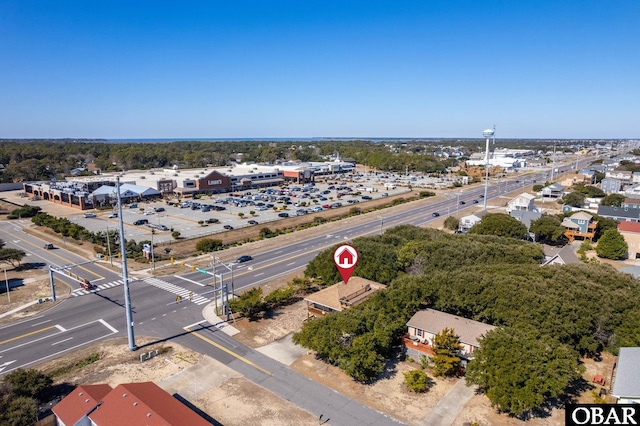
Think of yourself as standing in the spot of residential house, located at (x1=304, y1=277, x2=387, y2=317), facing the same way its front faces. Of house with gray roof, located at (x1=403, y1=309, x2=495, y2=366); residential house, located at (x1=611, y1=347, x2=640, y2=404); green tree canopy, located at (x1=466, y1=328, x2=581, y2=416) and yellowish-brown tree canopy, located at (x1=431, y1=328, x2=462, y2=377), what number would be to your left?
4

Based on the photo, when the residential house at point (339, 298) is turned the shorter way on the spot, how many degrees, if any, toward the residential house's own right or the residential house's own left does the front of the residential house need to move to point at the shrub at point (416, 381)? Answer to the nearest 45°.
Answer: approximately 90° to the residential house's own left

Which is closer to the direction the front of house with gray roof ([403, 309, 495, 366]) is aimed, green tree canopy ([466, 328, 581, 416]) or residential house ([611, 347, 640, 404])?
the green tree canopy

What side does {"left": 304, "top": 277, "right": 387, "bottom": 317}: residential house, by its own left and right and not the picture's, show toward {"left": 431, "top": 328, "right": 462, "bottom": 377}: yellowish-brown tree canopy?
left

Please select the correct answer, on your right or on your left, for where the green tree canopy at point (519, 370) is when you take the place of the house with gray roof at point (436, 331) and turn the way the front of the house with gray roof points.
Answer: on your left

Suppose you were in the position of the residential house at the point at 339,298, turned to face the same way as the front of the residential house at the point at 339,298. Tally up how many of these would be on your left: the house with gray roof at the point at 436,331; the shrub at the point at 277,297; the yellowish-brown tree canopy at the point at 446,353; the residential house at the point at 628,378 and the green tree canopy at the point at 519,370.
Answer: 4

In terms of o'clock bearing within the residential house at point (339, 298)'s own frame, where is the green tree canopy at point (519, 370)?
The green tree canopy is roughly at 9 o'clock from the residential house.

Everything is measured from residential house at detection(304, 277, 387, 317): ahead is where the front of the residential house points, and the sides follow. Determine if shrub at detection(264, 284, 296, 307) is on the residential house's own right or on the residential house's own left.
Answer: on the residential house's own right

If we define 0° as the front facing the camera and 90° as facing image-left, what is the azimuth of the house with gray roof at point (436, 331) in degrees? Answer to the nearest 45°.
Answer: approximately 45°

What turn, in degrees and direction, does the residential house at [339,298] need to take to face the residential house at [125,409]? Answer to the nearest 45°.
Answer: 0° — it already faces it

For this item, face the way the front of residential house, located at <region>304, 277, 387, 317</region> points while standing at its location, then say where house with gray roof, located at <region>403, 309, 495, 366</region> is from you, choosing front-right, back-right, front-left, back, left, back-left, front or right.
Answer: left

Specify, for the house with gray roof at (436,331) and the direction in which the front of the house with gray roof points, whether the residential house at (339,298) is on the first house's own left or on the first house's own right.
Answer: on the first house's own right

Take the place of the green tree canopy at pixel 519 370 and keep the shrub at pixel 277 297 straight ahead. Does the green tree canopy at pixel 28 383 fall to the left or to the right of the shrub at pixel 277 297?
left

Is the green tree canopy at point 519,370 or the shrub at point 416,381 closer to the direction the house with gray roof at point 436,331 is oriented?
the shrub

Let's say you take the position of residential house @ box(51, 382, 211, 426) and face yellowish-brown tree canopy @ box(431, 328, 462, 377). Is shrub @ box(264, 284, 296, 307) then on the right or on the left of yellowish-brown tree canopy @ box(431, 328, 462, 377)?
left

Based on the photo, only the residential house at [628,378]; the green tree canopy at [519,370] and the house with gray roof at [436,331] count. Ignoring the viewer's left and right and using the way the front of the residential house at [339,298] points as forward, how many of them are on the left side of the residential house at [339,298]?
3
